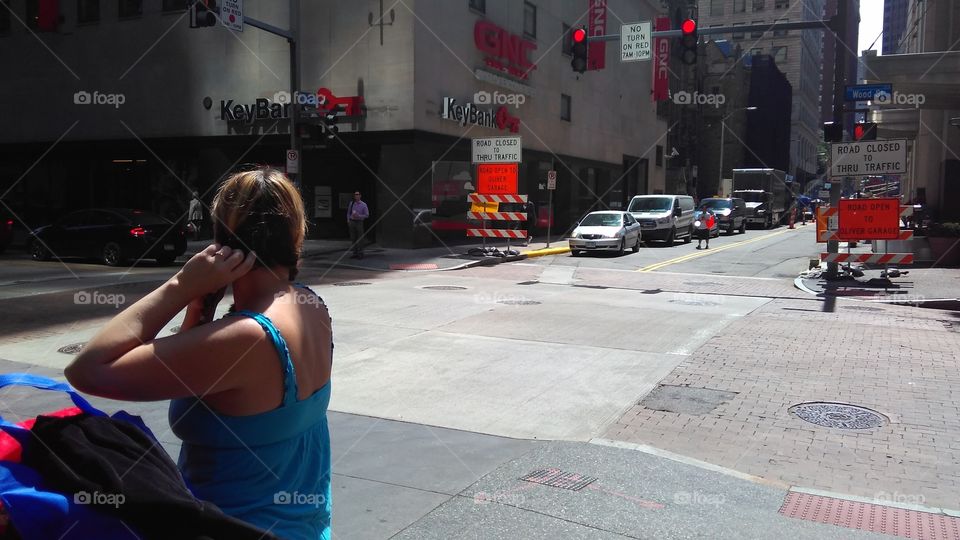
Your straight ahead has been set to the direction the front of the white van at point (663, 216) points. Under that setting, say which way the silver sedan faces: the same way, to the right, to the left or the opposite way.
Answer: the same way

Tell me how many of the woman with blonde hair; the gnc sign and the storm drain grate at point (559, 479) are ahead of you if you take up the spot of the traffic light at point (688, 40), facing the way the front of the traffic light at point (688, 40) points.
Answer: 2

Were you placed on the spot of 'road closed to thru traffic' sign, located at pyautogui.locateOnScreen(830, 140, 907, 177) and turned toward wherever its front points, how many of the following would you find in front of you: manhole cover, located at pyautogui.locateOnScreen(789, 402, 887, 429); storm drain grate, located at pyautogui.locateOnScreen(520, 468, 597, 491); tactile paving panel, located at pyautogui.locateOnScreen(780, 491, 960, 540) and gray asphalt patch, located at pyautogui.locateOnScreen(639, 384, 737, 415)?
4

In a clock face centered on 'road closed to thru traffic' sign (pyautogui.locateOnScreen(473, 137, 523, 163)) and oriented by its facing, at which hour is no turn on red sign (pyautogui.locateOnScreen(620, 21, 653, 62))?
The no turn on red sign is roughly at 10 o'clock from the 'road closed to thru traffic' sign.

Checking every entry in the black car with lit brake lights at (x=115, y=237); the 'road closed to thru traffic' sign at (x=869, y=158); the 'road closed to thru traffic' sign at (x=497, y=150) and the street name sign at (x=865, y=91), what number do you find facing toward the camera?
3

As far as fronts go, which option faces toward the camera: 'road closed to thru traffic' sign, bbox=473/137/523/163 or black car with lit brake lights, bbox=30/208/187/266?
the 'road closed to thru traffic' sign

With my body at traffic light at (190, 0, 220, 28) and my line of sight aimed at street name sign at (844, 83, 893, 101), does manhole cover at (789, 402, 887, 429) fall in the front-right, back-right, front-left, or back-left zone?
front-right

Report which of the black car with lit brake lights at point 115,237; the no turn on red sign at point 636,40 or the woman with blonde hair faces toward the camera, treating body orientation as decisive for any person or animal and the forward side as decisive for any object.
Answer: the no turn on red sign

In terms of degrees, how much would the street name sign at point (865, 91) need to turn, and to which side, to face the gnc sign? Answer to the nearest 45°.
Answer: approximately 135° to its right

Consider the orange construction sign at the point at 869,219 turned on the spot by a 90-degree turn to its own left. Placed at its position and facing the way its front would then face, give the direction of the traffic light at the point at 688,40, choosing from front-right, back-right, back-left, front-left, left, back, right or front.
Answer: back

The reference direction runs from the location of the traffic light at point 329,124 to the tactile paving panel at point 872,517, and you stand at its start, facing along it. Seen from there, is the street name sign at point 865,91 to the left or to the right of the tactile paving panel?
left

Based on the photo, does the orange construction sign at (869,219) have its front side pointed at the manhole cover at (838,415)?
yes

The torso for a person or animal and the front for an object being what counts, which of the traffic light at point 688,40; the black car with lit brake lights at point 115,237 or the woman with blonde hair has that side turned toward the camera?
the traffic light

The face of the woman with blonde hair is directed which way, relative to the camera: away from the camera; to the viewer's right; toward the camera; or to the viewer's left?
away from the camera

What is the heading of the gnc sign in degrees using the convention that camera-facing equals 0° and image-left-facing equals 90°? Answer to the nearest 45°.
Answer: approximately 315°

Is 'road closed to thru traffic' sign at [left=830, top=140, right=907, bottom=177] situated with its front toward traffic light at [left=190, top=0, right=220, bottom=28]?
no

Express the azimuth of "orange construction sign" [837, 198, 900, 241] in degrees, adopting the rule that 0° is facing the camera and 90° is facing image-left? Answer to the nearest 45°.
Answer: approximately 0°

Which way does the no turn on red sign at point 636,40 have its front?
toward the camera

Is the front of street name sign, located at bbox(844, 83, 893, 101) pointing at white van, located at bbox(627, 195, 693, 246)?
no

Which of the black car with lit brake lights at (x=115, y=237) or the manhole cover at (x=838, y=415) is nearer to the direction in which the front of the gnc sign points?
the manhole cover
